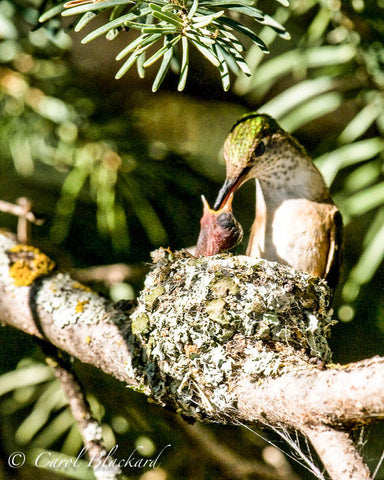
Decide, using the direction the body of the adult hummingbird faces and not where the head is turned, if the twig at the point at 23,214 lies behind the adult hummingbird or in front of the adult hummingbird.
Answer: in front

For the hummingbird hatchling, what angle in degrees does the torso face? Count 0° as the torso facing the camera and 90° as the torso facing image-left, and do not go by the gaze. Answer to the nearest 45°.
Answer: approximately 90°

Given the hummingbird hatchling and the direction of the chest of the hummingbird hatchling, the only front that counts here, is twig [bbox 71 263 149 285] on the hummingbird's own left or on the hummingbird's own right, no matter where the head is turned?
on the hummingbird's own right

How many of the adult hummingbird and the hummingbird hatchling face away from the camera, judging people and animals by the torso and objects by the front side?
0

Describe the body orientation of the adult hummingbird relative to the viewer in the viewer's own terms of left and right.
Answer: facing the viewer and to the left of the viewer

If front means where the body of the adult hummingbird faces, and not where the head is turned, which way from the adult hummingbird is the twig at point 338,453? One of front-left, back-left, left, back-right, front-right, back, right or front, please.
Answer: front-left

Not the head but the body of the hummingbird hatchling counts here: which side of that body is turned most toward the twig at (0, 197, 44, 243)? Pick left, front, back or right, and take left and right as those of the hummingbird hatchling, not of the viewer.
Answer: front
